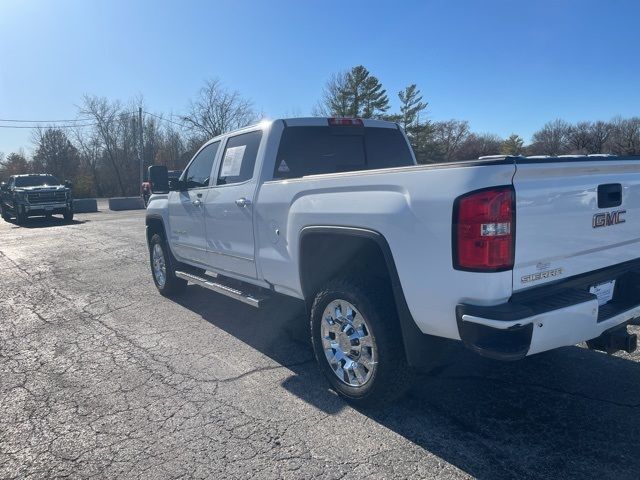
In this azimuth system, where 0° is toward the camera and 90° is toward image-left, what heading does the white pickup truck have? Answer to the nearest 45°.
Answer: approximately 135°

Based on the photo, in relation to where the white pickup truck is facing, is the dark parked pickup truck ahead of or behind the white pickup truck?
ahead
